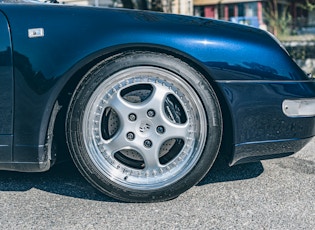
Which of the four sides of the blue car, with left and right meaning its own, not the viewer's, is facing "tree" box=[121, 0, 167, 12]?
left

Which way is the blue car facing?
to the viewer's right
